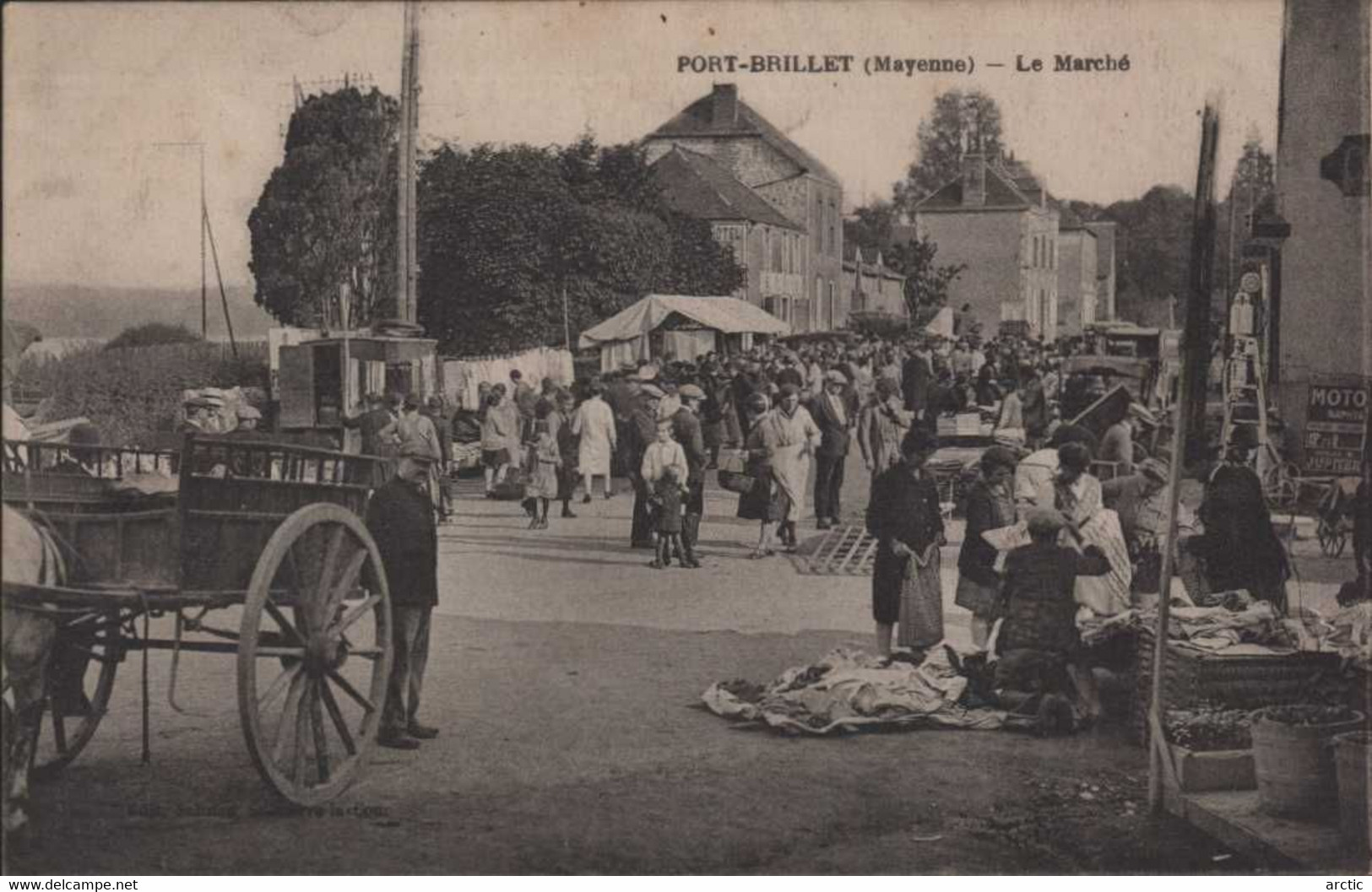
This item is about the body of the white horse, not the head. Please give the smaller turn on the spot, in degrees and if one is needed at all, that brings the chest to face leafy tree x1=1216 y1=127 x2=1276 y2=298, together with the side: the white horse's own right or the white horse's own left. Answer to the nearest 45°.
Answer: approximately 180°

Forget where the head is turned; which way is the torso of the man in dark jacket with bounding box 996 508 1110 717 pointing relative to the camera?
away from the camera

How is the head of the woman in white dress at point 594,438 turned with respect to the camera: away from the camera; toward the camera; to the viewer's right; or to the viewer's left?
away from the camera

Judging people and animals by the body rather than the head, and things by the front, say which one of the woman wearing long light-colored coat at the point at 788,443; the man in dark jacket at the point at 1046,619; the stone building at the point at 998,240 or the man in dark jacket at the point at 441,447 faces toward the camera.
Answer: the woman wearing long light-colored coat

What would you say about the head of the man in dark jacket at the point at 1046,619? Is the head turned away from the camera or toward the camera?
away from the camera

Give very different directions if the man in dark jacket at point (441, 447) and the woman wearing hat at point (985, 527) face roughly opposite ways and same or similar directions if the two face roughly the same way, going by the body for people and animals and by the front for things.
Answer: very different directions

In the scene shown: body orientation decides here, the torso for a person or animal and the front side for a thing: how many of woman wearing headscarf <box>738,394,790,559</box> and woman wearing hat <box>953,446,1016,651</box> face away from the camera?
0

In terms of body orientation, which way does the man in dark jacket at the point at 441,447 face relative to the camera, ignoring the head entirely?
to the viewer's left

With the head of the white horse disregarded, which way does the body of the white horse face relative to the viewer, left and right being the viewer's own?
facing to the left of the viewer

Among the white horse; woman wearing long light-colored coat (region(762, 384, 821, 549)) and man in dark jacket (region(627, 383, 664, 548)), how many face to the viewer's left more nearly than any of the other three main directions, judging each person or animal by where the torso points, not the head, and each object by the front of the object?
1
